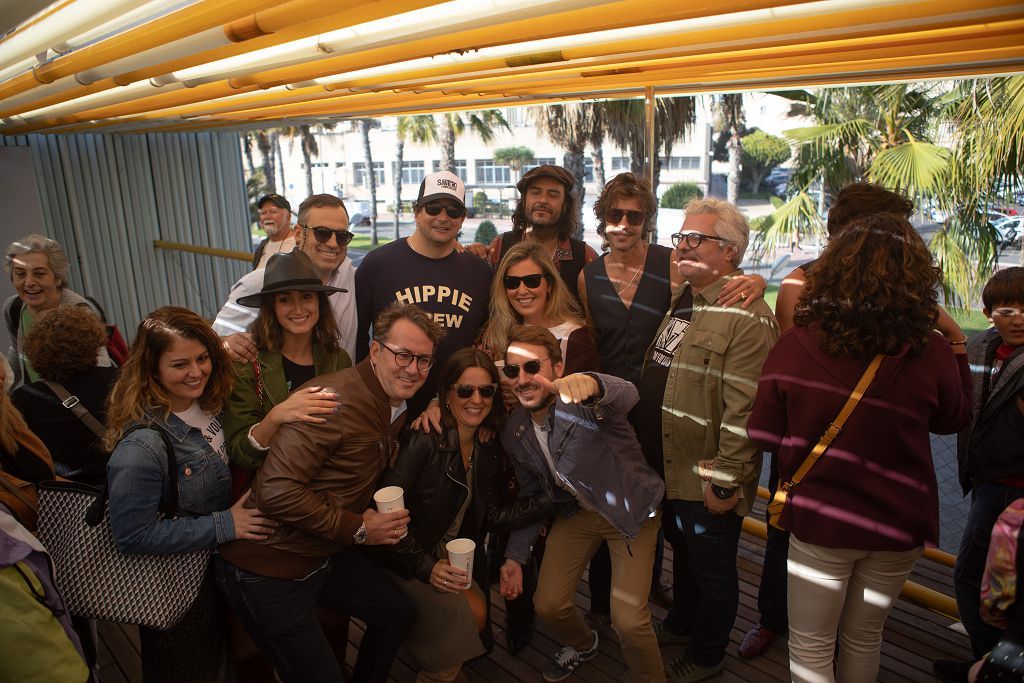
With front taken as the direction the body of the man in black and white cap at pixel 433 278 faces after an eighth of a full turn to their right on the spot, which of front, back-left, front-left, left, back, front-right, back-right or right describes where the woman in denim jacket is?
front

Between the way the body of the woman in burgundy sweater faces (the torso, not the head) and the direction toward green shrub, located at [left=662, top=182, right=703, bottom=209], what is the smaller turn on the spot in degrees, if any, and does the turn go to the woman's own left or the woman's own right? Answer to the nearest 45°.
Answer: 0° — they already face it

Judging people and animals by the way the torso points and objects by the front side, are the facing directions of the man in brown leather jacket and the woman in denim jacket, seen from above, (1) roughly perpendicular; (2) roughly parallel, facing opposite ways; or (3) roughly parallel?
roughly parallel

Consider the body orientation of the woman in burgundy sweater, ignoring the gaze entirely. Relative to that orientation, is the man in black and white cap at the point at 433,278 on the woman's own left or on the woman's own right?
on the woman's own left

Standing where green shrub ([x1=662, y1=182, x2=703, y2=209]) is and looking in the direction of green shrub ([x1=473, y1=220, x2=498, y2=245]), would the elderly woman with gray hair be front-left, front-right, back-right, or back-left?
front-left

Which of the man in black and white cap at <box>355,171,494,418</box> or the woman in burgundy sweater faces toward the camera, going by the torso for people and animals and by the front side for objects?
the man in black and white cap

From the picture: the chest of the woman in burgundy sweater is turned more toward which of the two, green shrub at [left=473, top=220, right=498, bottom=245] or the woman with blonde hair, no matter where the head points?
the green shrub

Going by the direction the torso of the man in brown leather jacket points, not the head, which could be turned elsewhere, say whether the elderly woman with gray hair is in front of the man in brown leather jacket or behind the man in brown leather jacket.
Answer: behind

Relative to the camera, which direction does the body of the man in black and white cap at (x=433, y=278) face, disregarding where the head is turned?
toward the camera

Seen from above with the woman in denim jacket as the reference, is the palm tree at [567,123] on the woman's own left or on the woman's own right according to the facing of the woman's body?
on the woman's own left

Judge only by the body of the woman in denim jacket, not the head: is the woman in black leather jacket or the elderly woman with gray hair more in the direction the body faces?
the woman in black leather jacket

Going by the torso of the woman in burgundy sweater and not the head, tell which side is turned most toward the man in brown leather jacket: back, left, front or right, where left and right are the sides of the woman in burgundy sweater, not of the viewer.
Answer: left

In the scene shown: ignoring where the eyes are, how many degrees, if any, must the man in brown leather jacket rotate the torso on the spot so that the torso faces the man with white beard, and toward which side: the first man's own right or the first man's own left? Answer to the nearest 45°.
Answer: approximately 135° to the first man's own left

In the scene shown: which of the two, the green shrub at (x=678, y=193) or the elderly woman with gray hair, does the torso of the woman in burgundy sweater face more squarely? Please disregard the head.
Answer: the green shrub
